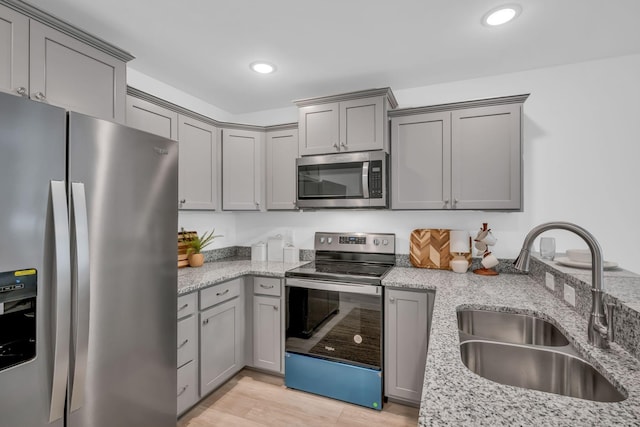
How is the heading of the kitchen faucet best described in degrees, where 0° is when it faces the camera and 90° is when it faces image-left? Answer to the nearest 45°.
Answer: approximately 90°

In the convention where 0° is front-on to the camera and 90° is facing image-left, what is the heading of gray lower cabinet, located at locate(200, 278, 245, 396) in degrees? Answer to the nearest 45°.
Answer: approximately 315°

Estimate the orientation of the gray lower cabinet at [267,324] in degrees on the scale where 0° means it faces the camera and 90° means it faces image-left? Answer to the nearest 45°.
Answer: approximately 45°

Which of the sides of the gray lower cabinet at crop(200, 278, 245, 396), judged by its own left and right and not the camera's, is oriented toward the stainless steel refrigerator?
right

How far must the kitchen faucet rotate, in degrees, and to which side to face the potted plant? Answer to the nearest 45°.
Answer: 0° — it already faces it

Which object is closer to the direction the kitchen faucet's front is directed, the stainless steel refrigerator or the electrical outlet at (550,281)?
the stainless steel refrigerator
